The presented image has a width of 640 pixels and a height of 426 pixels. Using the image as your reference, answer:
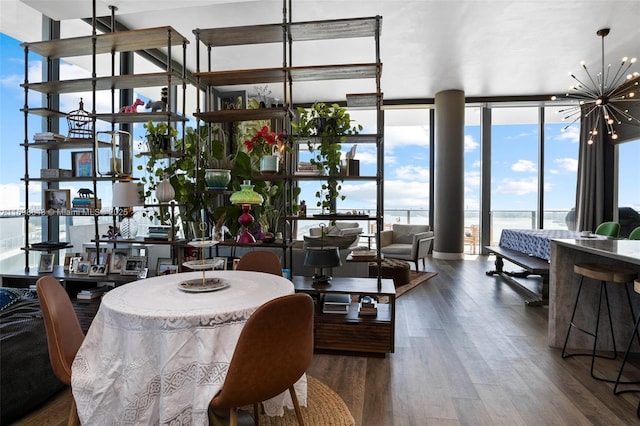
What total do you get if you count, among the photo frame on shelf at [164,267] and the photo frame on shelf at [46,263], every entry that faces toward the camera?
2

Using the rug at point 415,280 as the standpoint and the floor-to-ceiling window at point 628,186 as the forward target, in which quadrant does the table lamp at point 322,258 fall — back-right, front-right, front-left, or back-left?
back-right

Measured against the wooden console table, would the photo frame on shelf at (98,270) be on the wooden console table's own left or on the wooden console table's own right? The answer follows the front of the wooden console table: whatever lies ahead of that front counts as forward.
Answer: on the wooden console table's own right

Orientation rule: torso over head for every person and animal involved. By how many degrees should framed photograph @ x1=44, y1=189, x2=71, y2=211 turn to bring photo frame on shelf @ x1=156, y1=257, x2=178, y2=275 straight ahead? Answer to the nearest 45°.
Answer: approximately 45° to its left

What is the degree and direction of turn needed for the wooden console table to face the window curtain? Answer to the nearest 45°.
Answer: approximately 135° to its left

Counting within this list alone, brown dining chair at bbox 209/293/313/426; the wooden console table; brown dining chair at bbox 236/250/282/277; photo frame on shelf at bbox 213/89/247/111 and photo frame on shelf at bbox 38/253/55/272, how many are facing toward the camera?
4

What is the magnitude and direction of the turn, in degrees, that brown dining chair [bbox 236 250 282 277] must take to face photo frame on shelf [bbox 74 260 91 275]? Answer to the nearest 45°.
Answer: approximately 135° to its right

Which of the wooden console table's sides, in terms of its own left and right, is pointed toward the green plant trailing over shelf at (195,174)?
right

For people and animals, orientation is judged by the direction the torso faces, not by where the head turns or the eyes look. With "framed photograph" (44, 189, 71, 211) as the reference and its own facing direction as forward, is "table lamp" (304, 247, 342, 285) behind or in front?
in front

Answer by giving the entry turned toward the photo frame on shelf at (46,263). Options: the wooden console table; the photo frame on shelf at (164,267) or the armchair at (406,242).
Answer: the armchair
